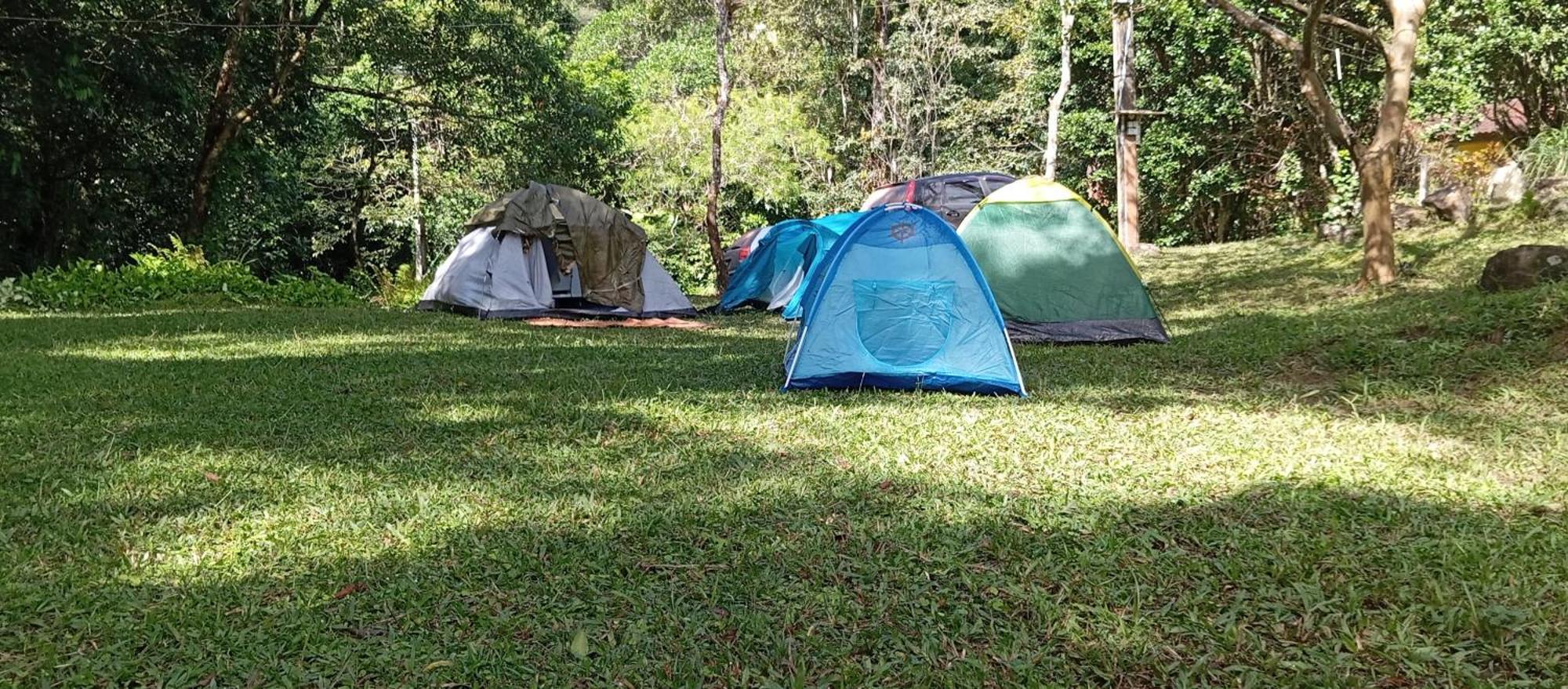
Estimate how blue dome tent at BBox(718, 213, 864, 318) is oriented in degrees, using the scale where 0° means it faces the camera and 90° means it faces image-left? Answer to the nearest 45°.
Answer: approximately 45°

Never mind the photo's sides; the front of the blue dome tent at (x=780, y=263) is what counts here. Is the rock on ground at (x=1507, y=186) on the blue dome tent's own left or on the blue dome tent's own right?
on the blue dome tent's own left

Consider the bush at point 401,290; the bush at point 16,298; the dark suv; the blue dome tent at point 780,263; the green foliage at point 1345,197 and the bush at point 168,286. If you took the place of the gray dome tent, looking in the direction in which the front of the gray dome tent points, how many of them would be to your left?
3

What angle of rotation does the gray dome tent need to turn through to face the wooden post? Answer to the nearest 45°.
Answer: approximately 90° to its left

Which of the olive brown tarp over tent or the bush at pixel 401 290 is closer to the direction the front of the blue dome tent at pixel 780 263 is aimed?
the olive brown tarp over tent

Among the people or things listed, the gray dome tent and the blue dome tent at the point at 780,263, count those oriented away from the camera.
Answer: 0

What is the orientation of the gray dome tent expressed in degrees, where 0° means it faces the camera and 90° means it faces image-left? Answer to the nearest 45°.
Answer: approximately 0°

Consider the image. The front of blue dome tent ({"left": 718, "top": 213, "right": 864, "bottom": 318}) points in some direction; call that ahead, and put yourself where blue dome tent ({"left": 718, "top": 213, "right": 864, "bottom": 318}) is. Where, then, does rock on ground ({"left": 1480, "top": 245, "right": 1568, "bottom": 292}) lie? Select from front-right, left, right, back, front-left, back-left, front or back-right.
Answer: left

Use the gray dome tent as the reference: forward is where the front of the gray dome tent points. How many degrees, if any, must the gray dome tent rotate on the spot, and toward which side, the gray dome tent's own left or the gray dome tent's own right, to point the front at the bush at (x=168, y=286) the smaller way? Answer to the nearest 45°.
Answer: approximately 90° to the gray dome tent's own right

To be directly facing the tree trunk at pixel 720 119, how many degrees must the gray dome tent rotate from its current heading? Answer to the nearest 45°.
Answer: approximately 135° to its left

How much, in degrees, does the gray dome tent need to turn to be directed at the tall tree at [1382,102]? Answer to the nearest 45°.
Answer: approximately 45° to its left

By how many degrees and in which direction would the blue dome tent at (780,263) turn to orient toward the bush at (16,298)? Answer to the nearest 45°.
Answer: approximately 45° to its right

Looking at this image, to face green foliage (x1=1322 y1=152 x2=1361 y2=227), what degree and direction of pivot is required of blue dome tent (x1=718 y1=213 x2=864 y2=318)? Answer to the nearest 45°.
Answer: approximately 135° to its left

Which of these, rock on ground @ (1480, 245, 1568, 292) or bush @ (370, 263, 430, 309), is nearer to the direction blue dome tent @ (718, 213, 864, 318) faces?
the bush

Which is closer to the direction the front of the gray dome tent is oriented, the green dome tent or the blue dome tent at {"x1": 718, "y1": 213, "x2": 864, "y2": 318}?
the green dome tent

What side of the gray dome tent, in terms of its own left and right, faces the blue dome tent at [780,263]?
left

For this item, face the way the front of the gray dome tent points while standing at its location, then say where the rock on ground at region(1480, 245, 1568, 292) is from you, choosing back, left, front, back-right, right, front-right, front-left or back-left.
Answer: front-left
